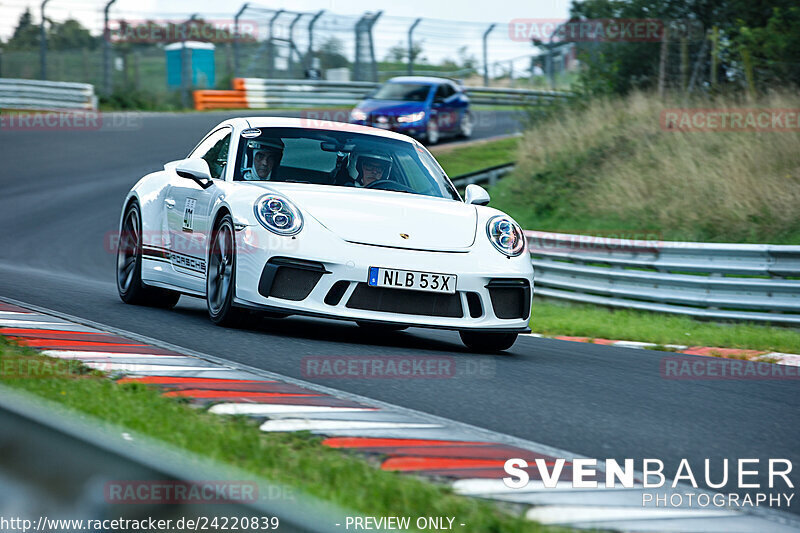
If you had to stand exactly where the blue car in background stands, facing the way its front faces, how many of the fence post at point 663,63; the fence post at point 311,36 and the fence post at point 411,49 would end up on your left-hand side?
1

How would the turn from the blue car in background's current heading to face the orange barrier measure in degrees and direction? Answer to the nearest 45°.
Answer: approximately 90° to its right

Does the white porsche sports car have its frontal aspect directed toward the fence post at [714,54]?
no

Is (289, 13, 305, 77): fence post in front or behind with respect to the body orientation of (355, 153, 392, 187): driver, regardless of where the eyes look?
behind

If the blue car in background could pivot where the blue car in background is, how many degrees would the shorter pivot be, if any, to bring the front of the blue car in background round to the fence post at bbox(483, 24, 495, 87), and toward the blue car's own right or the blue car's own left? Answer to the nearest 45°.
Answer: approximately 135° to the blue car's own right

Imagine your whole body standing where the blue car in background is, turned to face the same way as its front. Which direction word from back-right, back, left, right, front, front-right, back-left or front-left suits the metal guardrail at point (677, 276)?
front-left

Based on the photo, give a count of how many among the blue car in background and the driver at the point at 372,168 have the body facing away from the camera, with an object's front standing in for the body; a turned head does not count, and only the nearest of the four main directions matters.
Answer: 0

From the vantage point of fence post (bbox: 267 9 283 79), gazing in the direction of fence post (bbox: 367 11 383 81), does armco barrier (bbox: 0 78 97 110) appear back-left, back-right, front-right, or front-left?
back-right

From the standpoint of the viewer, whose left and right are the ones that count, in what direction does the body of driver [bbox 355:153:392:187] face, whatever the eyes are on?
facing the viewer and to the right of the viewer

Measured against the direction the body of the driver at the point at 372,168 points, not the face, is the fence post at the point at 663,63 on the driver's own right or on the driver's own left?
on the driver's own left

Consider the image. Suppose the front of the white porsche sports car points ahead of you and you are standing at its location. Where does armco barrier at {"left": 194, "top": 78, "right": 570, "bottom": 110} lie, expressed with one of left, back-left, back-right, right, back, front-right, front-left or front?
back-left

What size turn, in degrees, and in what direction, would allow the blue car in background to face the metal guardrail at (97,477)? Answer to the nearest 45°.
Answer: approximately 45° to its left

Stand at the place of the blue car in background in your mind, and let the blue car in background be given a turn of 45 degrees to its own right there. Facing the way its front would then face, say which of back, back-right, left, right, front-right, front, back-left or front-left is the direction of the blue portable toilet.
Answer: front-right

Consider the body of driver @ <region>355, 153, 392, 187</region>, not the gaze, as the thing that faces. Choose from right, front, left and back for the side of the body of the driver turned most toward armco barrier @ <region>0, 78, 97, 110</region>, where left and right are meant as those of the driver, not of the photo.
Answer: back

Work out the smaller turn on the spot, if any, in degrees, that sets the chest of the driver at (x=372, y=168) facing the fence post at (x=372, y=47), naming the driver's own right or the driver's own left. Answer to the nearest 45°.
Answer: approximately 135° to the driver's own left

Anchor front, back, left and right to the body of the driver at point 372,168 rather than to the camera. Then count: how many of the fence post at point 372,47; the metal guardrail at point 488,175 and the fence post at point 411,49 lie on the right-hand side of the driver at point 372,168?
0

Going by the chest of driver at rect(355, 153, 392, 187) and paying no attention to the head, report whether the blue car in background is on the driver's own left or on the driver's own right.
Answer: on the driver's own left
